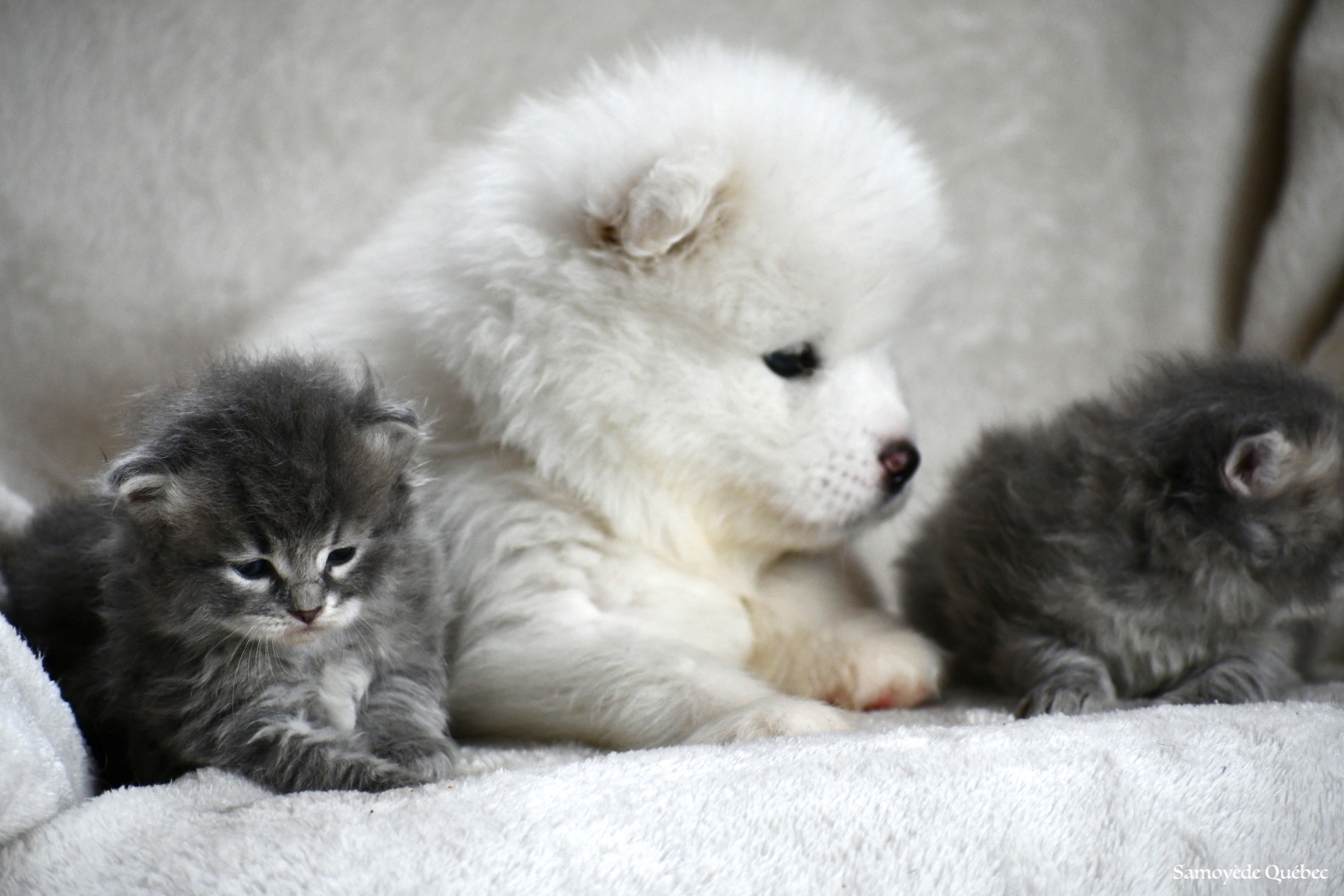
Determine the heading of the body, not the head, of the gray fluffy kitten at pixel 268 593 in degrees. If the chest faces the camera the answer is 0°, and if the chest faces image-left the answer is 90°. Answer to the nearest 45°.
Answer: approximately 315°

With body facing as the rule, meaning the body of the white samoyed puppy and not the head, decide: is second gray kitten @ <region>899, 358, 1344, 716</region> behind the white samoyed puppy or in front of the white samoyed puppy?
in front

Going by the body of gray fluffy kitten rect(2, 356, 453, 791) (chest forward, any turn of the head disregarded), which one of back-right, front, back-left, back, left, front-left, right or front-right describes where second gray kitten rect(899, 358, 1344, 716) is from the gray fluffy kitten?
front-left

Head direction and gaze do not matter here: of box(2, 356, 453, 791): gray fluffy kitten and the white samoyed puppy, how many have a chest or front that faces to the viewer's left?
0

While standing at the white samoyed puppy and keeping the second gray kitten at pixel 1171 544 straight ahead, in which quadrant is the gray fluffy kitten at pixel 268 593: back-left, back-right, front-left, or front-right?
back-right

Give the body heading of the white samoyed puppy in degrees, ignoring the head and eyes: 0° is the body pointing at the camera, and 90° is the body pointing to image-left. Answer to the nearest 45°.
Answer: approximately 270°
